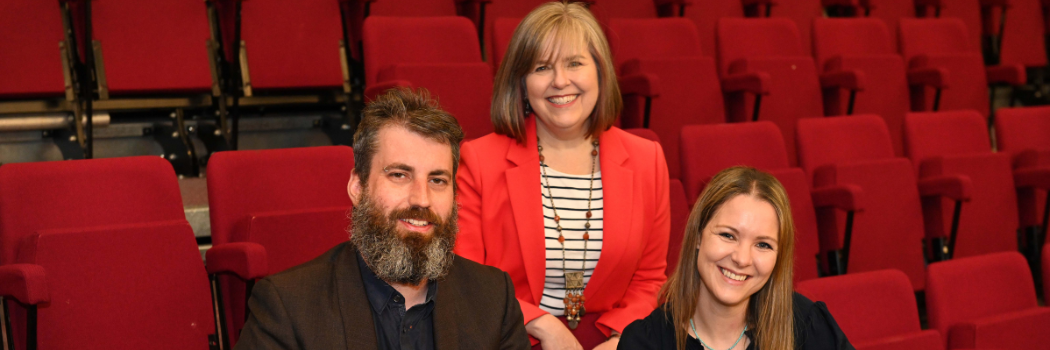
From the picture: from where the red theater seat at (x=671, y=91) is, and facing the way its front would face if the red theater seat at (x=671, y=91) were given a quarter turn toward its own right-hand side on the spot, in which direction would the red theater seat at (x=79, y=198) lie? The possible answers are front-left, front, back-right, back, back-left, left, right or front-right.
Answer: front

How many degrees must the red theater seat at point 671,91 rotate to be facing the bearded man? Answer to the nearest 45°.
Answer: approximately 45° to its right

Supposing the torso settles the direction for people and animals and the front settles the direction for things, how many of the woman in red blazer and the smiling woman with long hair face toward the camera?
2

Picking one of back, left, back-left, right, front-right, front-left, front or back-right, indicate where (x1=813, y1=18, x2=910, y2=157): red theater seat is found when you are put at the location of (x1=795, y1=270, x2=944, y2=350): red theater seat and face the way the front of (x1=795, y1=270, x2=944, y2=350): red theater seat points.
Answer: back-left

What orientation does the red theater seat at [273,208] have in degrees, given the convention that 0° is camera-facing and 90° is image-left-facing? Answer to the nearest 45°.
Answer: approximately 315°

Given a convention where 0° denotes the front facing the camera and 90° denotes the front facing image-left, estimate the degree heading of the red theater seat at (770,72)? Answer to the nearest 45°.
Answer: approximately 315°

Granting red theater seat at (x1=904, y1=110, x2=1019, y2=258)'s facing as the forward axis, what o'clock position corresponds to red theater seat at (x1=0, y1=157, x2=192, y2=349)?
red theater seat at (x1=0, y1=157, x2=192, y2=349) is roughly at 3 o'clock from red theater seat at (x1=904, y1=110, x2=1019, y2=258).
